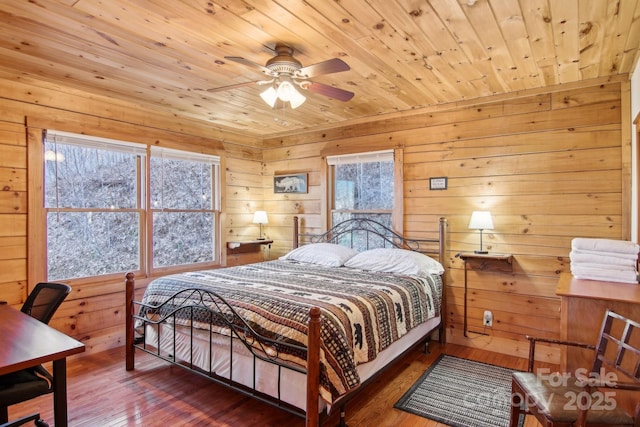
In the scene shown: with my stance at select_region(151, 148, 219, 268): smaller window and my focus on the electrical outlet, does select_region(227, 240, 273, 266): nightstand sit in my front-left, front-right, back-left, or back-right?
front-left

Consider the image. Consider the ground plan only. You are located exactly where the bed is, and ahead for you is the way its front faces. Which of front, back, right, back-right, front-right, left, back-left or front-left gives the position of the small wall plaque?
back

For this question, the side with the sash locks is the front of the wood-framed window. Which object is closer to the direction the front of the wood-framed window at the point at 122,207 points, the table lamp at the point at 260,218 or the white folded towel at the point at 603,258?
the white folded towel

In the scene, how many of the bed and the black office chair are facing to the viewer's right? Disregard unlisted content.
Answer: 0

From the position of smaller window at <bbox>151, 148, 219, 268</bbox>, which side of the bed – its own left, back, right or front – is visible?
right

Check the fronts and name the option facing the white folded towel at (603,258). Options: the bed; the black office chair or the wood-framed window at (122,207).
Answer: the wood-framed window

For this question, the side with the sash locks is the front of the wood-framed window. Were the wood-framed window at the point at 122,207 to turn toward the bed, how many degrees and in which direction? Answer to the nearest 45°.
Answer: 0° — it already faces it

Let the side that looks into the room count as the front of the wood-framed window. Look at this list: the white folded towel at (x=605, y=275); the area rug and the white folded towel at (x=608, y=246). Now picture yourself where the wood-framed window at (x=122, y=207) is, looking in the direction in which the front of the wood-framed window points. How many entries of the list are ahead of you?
3

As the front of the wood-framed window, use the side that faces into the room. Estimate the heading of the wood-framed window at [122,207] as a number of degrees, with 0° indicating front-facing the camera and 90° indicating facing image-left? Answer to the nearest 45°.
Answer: approximately 315°

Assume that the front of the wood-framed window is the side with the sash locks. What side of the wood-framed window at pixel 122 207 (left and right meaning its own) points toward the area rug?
front

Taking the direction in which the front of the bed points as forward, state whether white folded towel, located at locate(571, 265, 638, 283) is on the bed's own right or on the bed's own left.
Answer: on the bed's own left

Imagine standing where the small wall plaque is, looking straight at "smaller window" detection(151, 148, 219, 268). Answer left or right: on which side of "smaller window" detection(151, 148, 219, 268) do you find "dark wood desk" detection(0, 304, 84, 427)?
left

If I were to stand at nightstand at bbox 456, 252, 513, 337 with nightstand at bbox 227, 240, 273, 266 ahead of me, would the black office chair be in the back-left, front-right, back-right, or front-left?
front-left

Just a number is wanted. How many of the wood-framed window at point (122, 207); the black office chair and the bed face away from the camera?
0

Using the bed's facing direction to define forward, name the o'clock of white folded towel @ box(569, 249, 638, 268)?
The white folded towel is roughly at 8 o'clock from the bed.

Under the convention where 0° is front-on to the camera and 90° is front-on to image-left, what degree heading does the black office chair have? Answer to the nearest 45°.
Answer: approximately 45°
